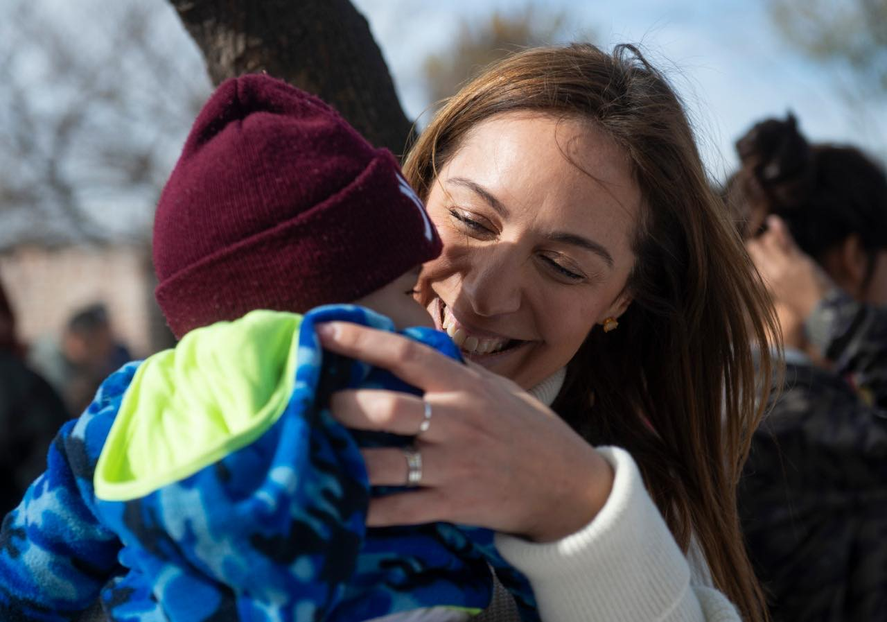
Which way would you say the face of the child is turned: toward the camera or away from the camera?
away from the camera

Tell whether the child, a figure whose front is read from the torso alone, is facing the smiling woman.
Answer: yes

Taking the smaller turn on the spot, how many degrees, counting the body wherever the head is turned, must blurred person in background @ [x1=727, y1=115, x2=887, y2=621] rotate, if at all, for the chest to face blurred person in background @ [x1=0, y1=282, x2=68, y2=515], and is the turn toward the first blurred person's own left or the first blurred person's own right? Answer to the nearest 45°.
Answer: approximately 135° to the first blurred person's own left

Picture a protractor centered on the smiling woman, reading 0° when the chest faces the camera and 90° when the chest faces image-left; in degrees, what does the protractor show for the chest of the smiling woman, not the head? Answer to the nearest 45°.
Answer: approximately 45°

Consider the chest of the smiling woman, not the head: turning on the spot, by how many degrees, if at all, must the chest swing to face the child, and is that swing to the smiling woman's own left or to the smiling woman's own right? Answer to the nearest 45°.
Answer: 0° — they already face them

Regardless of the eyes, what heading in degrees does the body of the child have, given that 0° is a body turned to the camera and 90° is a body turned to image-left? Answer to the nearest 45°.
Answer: approximately 225°

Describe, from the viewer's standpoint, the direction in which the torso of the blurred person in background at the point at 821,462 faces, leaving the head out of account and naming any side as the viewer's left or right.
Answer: facing away from the viewer and to the right of the viewer

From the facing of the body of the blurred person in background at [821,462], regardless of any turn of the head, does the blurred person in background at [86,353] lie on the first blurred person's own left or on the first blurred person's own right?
on the first blurred person's own left

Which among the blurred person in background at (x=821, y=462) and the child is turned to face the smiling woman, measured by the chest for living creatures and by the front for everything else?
the child

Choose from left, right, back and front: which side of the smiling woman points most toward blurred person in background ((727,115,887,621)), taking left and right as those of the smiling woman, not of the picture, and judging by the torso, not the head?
back
